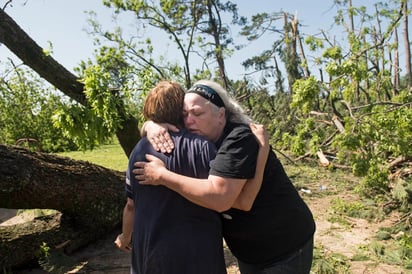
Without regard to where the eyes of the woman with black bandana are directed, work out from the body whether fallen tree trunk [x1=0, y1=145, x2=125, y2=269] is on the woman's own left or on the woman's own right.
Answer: on the woman's own right

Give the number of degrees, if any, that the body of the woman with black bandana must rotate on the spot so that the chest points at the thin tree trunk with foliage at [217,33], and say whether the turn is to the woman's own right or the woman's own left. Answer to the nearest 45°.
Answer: approximately 90° to the woman's own right

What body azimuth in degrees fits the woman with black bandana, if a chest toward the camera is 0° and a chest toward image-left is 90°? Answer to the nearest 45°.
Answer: approximately 90°

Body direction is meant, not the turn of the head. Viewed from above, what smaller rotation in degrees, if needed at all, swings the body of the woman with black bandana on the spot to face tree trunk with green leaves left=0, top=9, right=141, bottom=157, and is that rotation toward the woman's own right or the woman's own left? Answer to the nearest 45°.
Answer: approximately 45° to the woman's own right

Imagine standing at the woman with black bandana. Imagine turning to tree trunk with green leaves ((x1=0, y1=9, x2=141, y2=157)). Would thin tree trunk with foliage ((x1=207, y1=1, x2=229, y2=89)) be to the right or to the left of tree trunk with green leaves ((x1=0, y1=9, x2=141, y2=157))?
right

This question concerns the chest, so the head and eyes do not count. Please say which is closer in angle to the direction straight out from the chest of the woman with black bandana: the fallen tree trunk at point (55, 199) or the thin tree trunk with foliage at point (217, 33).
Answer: the fallen tree trunk
